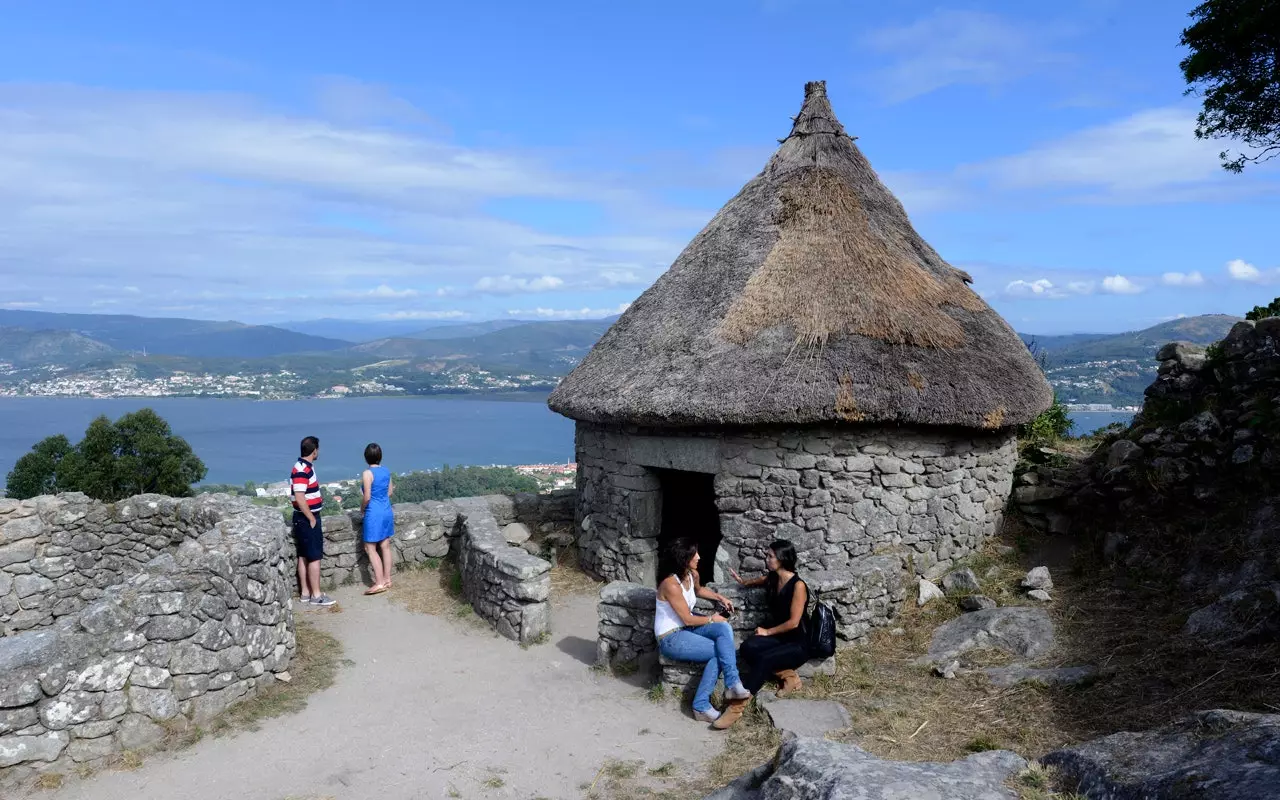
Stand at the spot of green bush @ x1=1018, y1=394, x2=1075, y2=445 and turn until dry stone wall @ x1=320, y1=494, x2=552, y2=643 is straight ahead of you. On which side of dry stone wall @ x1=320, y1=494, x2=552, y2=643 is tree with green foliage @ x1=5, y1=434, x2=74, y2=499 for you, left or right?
right

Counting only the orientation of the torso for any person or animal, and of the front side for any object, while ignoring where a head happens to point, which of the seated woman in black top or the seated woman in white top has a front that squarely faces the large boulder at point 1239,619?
the seated woman in white top

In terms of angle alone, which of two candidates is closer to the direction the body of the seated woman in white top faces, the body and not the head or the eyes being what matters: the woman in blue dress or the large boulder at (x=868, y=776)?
the large boulder

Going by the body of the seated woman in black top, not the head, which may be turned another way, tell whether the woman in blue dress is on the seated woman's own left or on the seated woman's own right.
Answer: on the seated woman's own right

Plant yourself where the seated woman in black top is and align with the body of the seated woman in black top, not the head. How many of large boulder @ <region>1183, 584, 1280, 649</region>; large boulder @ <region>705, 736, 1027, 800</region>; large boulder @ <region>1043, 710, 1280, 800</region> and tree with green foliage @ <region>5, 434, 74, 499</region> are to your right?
1

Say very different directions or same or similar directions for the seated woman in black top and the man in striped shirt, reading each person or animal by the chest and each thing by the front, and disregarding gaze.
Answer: very different directions

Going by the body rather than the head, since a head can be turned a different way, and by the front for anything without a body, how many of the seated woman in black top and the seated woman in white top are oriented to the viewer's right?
1

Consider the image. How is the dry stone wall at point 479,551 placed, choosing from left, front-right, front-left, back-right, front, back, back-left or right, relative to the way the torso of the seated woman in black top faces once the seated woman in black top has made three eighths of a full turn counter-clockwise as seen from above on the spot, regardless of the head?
back-left

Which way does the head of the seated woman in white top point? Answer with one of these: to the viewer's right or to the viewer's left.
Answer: to the viewer's right

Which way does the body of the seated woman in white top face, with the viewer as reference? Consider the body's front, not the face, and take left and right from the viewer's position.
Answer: facing to the right of the viewer

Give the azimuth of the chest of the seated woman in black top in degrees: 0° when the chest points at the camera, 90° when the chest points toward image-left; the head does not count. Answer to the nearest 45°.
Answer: approximately 45°

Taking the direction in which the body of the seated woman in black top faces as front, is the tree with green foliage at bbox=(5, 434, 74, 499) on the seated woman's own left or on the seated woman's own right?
on the seated woman's own right
